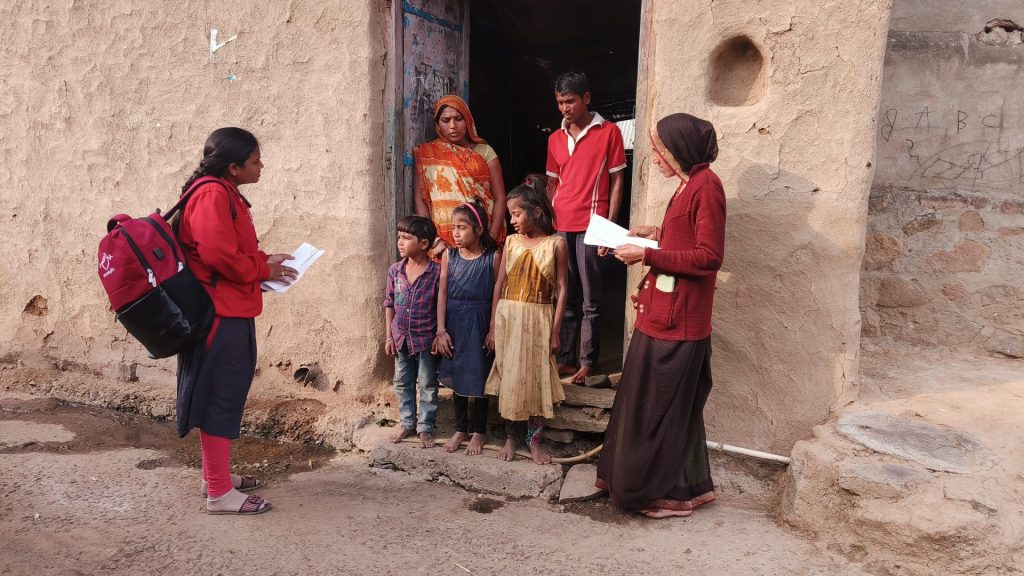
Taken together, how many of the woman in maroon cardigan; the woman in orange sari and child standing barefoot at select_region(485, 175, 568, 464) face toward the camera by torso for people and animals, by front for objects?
2

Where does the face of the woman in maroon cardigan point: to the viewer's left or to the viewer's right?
to the viewer's left

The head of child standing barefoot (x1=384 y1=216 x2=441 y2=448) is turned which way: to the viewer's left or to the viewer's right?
to the viewer's left

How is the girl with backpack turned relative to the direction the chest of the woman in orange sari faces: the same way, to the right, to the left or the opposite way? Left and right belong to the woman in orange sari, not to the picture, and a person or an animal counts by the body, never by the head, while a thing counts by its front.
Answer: to the left

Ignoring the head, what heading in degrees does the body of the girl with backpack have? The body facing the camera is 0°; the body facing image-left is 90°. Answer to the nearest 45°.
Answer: approximately 270°

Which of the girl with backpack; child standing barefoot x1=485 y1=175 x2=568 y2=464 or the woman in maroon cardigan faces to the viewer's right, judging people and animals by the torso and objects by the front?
the girl with backpack

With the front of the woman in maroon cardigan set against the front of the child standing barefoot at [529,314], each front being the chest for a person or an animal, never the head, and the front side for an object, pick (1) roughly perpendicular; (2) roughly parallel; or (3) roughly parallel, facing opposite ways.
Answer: roughly perpendicular

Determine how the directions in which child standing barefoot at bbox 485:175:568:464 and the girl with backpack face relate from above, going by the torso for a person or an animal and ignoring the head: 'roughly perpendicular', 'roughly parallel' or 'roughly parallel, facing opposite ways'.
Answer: roughly perpendicular

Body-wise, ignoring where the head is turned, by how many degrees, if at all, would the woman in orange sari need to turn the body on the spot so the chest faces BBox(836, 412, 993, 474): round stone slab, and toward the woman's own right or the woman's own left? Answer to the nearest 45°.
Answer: approximately 45° to the woman's own left

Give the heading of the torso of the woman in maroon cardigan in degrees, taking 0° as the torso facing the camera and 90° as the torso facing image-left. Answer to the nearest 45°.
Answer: approximately 90°
